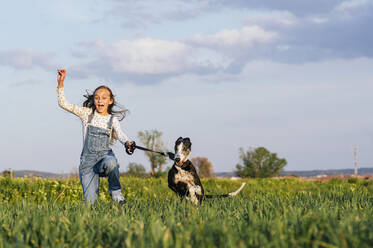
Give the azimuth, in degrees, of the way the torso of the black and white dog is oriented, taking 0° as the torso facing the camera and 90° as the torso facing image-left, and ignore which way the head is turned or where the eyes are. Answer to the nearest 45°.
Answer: approximately 45°

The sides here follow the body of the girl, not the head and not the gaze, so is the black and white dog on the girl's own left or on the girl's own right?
on the girl's own left

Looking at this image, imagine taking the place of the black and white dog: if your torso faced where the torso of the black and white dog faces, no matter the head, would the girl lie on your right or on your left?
on your right

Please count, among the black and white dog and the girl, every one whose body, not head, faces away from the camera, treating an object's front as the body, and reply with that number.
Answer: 0
